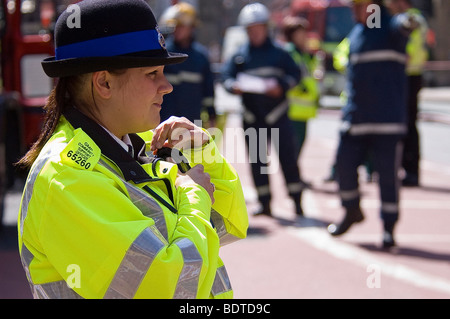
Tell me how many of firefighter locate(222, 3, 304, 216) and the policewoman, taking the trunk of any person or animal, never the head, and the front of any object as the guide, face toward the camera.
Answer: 1

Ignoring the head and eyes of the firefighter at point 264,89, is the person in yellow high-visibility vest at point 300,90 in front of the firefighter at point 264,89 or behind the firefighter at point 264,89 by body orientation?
behind

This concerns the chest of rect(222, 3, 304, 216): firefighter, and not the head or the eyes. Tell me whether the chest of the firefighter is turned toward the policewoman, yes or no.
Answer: yes

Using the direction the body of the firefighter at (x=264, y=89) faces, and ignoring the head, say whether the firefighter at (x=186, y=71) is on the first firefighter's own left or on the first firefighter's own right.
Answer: on the first firefighter's own right

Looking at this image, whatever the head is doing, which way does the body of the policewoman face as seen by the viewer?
to the viewer's right

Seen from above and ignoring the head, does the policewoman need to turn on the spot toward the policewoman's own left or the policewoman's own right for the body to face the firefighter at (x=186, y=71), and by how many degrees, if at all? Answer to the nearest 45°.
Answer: approximately 90° to the policewoman's own left

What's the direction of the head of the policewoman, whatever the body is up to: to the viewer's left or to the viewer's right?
to the viewer's right
